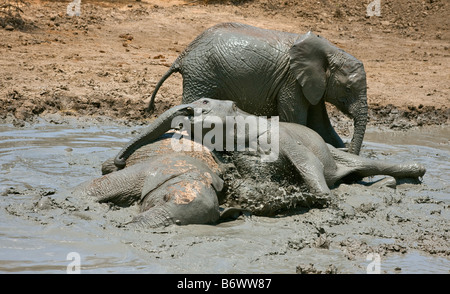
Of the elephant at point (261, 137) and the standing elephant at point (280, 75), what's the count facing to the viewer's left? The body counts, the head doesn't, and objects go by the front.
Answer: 1

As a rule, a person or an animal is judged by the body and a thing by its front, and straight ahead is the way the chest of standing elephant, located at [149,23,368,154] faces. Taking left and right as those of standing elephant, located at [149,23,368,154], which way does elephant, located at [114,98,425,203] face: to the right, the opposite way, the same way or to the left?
the opposite way

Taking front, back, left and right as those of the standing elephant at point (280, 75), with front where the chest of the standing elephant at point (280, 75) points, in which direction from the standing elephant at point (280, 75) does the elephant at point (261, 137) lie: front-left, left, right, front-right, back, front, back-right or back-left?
right

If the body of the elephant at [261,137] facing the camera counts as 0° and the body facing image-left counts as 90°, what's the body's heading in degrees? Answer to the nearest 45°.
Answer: approximately 90°

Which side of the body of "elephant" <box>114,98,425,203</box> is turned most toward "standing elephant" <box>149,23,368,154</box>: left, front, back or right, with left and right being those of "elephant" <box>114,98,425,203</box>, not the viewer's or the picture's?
right

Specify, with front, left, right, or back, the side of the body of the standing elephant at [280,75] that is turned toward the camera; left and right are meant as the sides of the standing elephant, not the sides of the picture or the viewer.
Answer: right

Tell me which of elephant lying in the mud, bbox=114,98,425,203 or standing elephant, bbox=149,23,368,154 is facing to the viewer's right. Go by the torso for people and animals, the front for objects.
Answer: standing elephant, bbox=149,23,368,154
